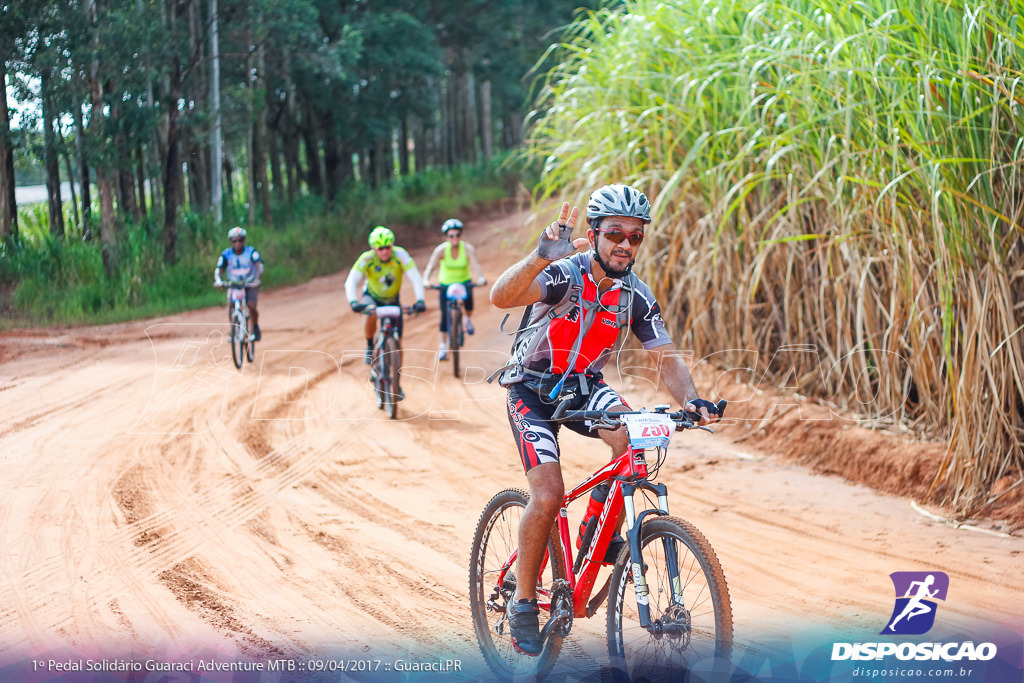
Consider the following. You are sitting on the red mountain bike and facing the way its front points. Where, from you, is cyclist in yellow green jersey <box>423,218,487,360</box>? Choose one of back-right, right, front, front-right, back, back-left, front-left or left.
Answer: back-left

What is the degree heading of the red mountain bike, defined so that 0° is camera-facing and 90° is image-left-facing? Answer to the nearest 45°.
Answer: approximately 315°

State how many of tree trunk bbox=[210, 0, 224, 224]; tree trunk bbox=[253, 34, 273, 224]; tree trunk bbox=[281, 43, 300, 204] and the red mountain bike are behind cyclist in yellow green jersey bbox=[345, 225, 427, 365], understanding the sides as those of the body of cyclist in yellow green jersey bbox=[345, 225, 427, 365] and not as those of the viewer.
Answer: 3

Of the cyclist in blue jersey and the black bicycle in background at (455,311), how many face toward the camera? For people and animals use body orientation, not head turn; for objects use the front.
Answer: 2

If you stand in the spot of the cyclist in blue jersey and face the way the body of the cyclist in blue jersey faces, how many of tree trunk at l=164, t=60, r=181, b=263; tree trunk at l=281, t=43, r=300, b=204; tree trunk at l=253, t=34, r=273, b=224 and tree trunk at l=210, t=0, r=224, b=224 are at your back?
4

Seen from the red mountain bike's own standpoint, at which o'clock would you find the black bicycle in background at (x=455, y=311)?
The black bicycle in background is roughly at 7 o'clock from the red mountain bike.

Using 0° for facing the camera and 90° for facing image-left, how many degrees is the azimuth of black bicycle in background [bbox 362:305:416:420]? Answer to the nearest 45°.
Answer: approximately 0°

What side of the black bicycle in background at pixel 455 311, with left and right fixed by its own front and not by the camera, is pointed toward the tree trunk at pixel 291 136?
back

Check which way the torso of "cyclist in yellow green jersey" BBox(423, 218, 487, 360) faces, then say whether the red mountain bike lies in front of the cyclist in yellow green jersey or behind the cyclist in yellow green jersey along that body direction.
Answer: in front

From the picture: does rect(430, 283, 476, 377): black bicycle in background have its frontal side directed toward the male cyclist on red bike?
yes

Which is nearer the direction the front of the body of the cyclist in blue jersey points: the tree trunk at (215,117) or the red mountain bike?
the red mountain bike

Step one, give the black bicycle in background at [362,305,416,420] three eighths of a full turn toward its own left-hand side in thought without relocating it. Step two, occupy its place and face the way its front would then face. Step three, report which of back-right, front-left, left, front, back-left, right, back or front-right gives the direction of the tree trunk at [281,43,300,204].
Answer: front-left

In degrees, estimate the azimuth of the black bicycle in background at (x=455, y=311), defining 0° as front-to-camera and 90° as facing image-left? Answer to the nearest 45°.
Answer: approximately 0°

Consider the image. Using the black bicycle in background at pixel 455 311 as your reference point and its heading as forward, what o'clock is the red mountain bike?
The red mountain bike is roughly at 12 o'clock from the black bicycle in background.
